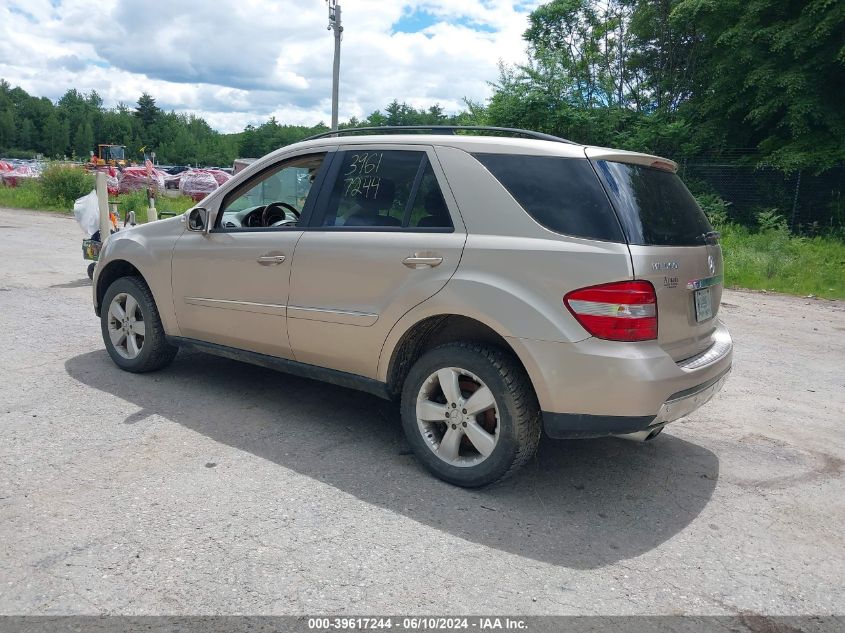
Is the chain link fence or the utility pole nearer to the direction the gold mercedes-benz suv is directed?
the utility pole

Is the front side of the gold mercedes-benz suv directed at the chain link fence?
no

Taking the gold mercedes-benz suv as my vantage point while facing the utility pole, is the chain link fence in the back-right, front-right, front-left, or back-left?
front-right

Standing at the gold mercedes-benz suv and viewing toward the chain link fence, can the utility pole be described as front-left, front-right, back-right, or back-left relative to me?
front-left

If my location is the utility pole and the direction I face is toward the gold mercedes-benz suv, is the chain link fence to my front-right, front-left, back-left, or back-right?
front-left

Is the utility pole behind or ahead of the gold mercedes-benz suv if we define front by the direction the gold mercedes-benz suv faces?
ahead

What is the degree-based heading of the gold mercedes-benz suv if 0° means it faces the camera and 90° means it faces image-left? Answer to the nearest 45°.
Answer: approximately 135°
